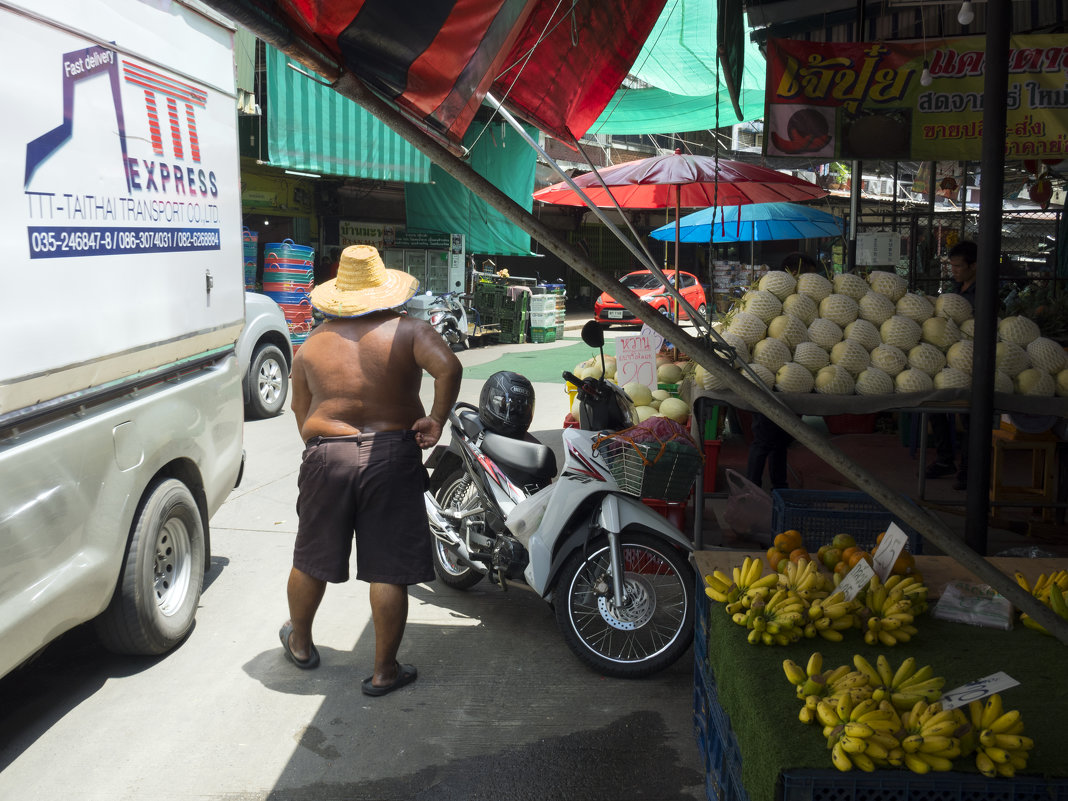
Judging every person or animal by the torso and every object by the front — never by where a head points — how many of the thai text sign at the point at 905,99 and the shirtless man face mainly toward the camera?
1

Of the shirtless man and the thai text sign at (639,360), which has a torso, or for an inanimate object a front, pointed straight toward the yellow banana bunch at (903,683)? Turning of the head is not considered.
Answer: the thai text sign

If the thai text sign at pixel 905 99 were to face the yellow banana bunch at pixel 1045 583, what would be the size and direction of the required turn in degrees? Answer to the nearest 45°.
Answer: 0° — it already faces it

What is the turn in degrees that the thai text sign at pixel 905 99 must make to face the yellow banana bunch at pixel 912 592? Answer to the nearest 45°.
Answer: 0° — it already faces it

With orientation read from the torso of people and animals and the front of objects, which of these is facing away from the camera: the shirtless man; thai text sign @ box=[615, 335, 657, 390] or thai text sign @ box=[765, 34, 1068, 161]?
the shirtless man

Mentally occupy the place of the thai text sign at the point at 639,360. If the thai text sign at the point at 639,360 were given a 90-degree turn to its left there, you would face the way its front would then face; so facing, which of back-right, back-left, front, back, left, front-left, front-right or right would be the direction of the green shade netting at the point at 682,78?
left

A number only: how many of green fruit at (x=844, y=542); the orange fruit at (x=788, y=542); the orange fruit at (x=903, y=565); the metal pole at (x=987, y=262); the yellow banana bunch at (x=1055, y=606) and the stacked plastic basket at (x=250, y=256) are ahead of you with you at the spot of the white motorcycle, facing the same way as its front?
5

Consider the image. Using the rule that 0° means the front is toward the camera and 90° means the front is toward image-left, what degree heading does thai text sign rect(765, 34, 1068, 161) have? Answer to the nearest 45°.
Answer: approximately 0°

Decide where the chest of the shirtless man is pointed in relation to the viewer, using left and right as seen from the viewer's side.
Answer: facing away from the viewer

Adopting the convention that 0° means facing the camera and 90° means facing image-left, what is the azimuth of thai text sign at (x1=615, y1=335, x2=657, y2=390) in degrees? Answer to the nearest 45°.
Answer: approximately 0°

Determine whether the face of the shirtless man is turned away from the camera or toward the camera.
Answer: away from the camera

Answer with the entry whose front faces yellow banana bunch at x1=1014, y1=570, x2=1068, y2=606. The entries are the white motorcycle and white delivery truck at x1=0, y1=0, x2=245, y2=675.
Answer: the white motorcycle
